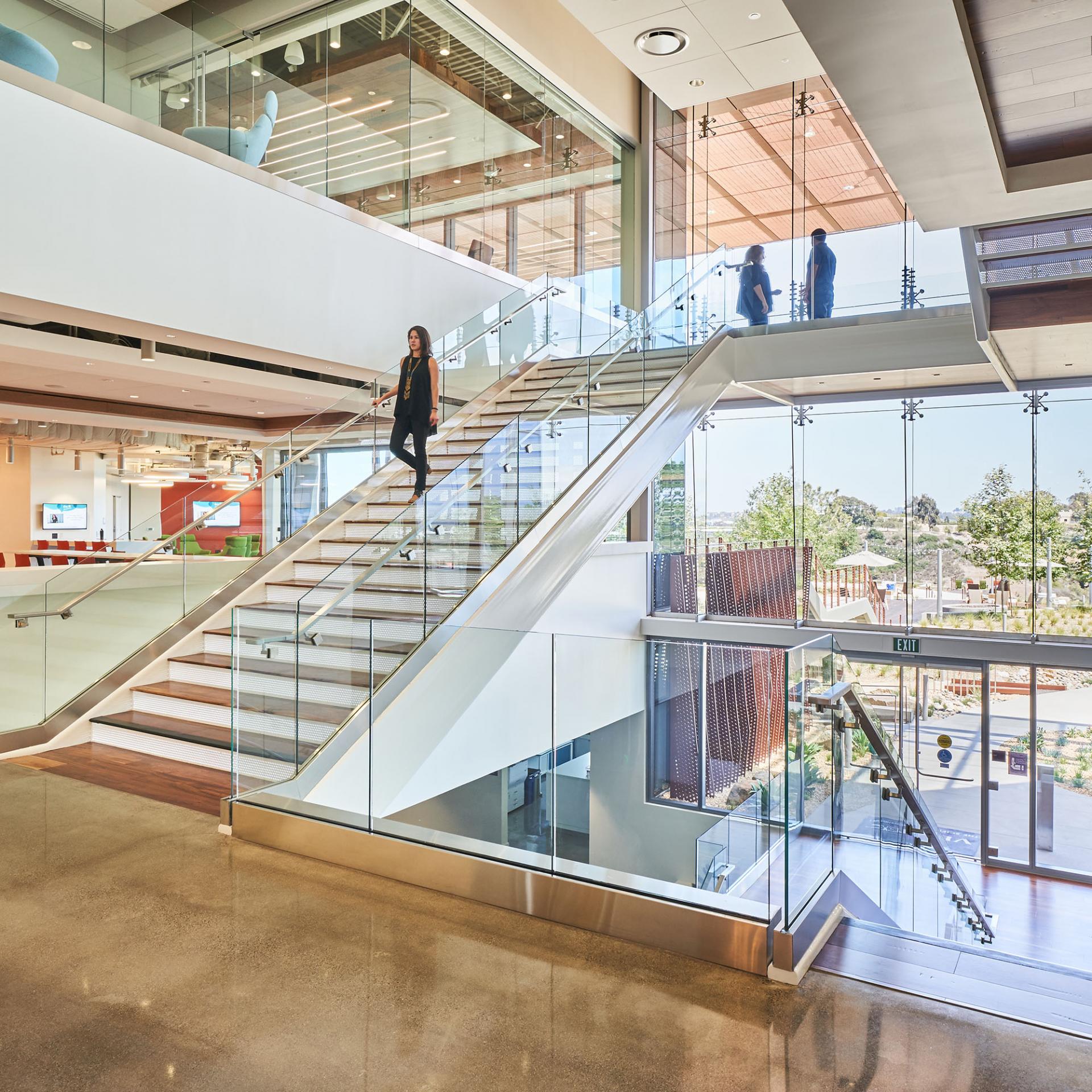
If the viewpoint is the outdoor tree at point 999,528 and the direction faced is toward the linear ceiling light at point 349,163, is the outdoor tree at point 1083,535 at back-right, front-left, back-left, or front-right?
back-left

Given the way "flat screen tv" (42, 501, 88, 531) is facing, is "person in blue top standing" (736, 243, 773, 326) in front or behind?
in front

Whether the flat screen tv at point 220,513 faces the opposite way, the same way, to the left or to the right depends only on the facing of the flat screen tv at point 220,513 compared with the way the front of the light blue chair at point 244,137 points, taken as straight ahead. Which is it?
to the left

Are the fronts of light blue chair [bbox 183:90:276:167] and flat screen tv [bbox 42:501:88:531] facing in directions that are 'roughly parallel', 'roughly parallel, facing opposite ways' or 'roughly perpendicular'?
roughly perpendicular

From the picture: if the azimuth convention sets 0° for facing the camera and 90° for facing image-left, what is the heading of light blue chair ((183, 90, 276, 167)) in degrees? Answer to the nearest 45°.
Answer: approximately 90°
